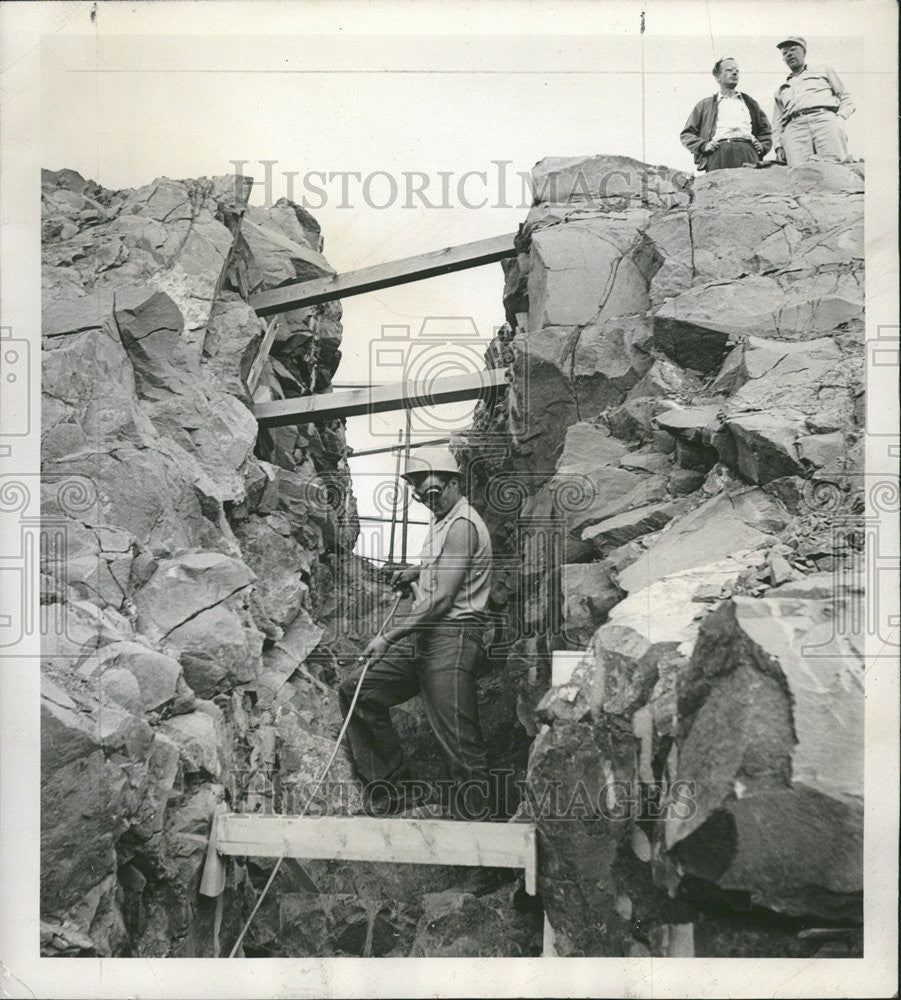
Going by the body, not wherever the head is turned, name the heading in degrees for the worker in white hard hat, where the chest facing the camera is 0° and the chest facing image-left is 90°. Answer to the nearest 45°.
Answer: approximately 45°

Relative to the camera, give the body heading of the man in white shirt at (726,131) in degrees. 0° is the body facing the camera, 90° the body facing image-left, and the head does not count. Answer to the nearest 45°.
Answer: approximately 0°

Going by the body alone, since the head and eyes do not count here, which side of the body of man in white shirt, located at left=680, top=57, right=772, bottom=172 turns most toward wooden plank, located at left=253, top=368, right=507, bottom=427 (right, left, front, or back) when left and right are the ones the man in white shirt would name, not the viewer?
right

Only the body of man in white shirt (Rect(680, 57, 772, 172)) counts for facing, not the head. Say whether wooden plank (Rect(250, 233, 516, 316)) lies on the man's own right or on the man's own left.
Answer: on the man's own right
